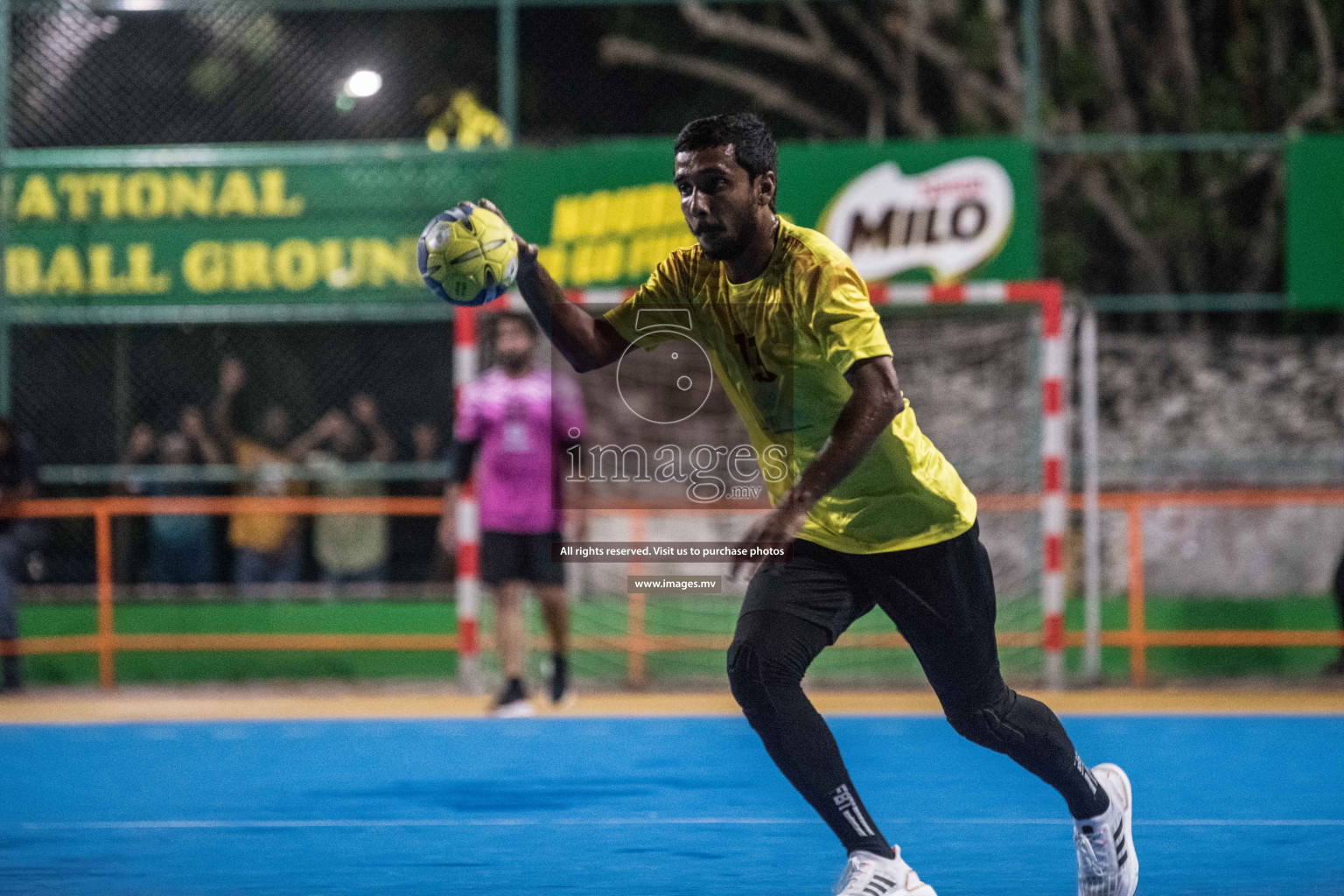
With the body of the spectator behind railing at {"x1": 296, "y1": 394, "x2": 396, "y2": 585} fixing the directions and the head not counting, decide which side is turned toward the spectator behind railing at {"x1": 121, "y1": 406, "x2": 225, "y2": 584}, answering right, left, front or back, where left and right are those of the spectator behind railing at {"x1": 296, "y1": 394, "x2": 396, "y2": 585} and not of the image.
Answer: right

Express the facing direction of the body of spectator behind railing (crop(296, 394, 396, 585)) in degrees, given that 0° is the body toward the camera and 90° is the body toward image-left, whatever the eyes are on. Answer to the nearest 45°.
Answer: approximately 0°

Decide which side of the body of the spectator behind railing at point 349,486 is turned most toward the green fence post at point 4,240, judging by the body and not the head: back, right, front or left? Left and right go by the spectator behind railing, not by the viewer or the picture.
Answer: right

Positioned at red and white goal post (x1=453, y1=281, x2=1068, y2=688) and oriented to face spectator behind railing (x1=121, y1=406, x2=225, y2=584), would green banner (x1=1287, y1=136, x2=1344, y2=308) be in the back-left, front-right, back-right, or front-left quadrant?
back-right
